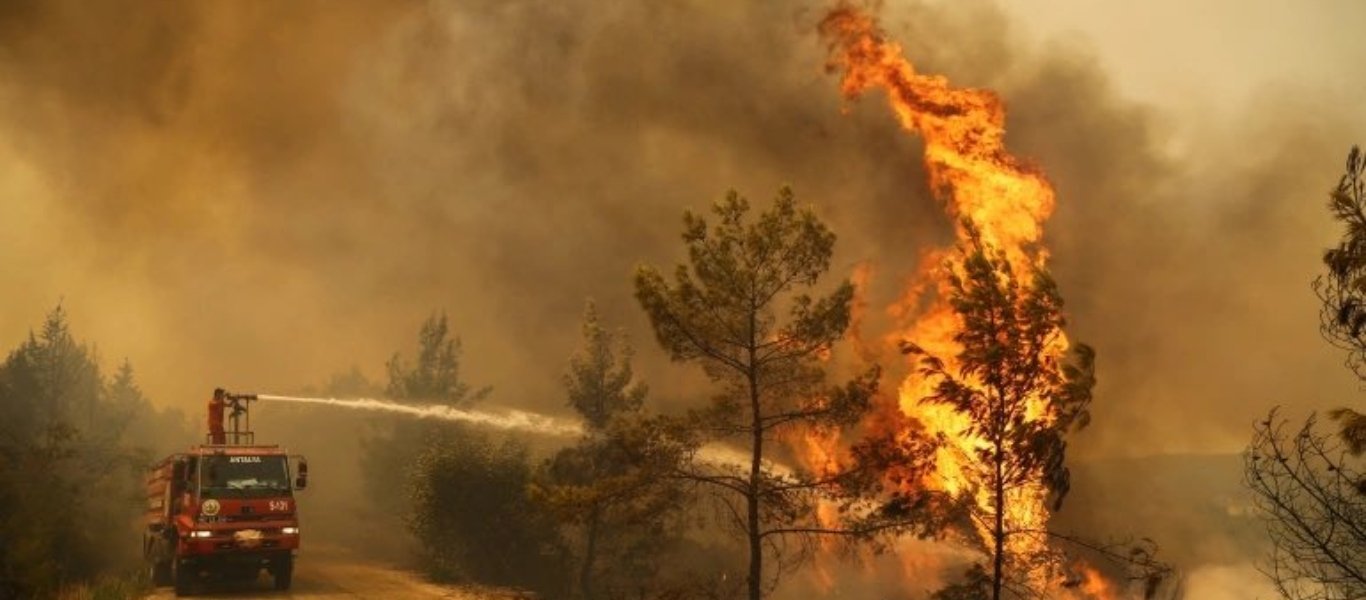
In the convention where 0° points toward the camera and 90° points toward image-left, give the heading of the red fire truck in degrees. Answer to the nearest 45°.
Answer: approximately 0°

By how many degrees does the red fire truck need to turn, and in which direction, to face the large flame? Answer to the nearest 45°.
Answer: approximately 90° to its left

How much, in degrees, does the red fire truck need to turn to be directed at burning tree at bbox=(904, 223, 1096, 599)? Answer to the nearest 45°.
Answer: approximately 45° to its left
